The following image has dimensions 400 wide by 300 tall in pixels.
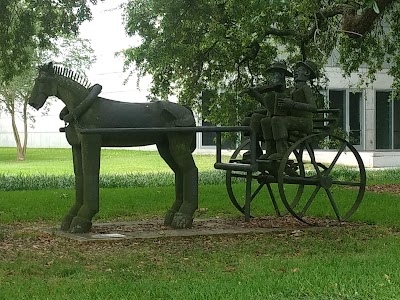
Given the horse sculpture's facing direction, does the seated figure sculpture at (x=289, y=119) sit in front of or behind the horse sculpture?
behind

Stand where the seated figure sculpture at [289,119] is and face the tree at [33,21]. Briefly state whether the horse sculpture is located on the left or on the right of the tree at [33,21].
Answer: left

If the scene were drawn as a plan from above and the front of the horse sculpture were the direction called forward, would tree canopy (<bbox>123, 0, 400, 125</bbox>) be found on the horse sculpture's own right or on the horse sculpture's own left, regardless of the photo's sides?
on the horse sculpture's own right

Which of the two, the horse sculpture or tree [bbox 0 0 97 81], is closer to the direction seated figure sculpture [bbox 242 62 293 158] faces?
the horse sculpture

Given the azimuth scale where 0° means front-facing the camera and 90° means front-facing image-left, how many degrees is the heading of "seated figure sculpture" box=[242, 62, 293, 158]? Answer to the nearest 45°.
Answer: approximately 45°

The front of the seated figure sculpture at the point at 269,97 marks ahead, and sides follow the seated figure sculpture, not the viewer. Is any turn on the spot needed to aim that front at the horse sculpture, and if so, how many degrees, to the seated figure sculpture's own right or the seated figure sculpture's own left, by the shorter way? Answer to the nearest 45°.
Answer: approximately 45° to the seated figure sculpture's own right

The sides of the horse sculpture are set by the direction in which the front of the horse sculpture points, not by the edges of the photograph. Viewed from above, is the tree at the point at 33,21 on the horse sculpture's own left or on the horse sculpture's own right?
on the horse sculpture's own right

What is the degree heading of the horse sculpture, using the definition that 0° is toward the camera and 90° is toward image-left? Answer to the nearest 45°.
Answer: approximately 90°

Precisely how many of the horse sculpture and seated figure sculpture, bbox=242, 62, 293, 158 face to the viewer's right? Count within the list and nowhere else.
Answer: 0
